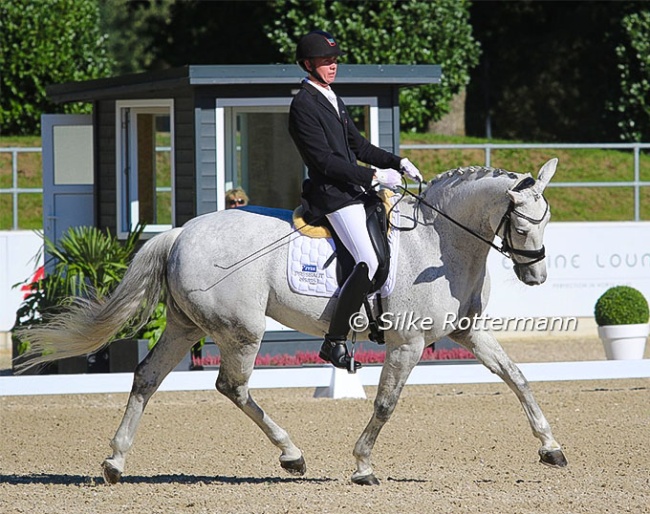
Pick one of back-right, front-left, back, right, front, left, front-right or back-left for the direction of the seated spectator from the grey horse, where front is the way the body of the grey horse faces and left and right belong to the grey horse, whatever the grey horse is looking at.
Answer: left

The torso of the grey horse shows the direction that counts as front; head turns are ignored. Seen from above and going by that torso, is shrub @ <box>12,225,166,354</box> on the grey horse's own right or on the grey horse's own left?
on the grey horse's own left

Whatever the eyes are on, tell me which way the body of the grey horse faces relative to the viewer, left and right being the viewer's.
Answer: facing to the right of the viewer

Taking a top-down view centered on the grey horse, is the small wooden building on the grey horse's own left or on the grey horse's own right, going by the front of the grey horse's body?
on the grey horse's own left
